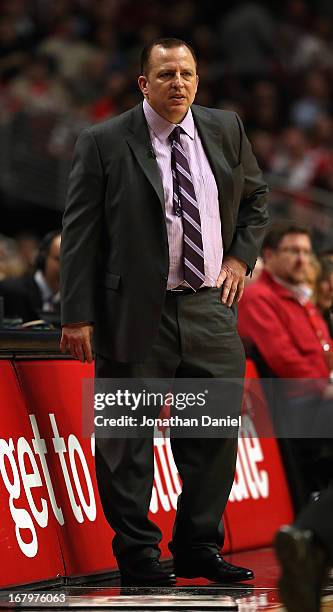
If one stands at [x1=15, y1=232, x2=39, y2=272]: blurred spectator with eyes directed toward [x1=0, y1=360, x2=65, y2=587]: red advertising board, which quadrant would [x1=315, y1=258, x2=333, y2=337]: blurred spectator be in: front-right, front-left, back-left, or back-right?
front-left

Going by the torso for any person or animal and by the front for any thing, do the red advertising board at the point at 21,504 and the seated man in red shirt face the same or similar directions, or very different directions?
same or similar directions

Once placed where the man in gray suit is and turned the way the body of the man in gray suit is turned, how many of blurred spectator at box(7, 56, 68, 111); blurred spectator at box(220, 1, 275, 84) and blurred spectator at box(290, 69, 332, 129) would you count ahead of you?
0

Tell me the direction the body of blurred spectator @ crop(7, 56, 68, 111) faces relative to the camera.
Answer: toward the camera

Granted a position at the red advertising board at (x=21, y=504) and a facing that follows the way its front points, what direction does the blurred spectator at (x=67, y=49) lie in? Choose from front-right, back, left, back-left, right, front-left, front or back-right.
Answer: back-left

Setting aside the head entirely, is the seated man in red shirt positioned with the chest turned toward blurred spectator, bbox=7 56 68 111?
no

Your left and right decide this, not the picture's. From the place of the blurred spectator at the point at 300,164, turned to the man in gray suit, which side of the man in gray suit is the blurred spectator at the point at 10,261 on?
right

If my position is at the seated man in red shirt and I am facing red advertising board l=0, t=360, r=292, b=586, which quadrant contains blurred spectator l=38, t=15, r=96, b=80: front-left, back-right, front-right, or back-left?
back-right

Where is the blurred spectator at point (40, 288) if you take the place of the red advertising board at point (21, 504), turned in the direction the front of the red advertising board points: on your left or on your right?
on your left

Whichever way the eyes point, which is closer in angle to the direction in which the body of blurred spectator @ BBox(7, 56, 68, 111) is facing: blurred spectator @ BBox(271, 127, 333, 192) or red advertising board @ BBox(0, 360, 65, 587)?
the red advertising board

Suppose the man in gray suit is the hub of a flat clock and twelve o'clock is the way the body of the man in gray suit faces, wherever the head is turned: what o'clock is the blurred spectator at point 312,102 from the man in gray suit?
The blurred spectator is roughly at 8 o'clock from the man in gray suit.

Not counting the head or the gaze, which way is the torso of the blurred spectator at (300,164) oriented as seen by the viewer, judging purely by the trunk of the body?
toward the camera

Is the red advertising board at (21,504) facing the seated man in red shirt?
no

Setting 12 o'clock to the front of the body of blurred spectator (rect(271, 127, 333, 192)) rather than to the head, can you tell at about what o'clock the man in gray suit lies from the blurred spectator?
The man in gray suit is roughly at 12 o'clock from the blurred spectator.

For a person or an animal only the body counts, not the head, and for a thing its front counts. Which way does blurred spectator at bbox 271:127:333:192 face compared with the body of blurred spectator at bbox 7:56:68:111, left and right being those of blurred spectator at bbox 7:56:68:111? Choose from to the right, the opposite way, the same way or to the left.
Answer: the same way

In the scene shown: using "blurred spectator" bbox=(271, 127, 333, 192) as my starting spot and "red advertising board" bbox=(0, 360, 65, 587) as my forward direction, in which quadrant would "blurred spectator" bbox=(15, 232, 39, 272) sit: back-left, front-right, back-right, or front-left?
front-right

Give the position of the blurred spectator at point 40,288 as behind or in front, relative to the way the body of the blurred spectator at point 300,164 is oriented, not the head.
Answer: in front

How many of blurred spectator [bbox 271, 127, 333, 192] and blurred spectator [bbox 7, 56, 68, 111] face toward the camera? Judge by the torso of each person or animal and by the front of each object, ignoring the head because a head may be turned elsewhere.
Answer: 2
